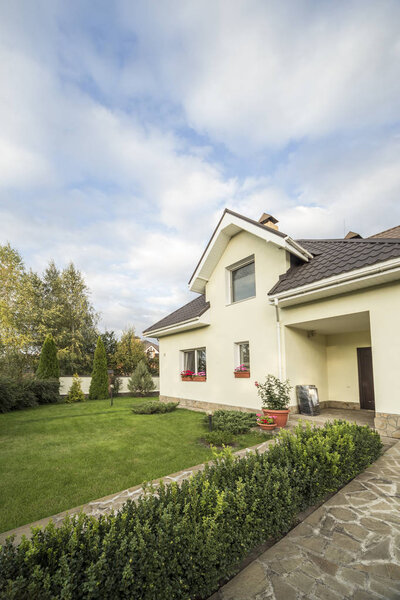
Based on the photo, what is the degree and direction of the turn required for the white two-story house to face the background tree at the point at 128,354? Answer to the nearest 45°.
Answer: approximately 90° to its right

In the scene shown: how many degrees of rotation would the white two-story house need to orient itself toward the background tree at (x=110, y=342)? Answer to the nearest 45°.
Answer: approximately 90° to its right

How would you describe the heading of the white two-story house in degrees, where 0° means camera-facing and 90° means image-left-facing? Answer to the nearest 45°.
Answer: approximately 45°

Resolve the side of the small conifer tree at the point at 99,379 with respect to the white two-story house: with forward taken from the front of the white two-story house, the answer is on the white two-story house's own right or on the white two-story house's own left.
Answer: on the white two-story house's own right

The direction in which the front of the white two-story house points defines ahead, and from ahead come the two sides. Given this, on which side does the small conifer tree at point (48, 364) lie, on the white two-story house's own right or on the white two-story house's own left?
on the white two-story house's own right
